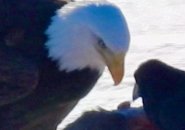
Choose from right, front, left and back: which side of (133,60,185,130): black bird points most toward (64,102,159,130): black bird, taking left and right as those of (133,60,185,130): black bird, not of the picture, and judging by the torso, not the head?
front

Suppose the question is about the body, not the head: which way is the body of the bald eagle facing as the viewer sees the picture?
to the viewer's right

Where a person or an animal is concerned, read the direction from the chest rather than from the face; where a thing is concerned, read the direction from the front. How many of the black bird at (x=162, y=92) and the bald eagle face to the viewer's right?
1

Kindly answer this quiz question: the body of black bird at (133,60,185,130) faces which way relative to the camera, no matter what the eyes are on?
to the viewer's left

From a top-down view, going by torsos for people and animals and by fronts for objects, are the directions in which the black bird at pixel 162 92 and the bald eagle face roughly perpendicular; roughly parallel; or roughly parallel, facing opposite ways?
roughly parallel, facing opposite ways

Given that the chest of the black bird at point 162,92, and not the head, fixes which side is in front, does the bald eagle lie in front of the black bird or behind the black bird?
in front

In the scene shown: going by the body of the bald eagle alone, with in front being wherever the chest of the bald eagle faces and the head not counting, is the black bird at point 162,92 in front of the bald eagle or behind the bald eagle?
in front

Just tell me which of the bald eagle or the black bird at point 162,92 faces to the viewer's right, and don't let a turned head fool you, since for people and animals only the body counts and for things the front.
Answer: the bald eagle
